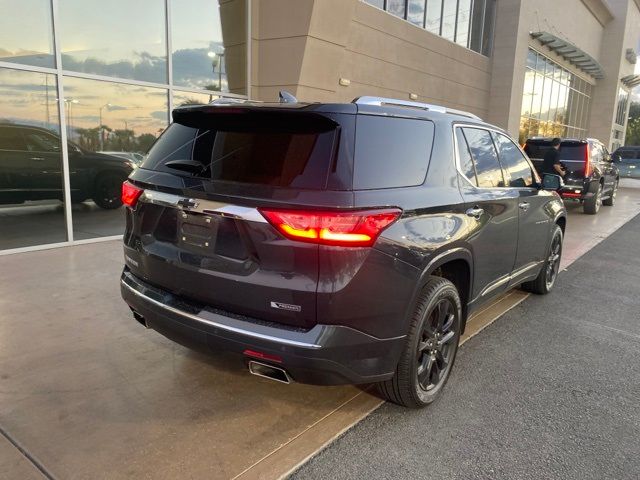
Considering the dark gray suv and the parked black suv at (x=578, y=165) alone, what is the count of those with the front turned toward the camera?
0

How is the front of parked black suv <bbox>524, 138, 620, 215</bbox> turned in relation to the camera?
facing away from the viewer and to the right of the viewer

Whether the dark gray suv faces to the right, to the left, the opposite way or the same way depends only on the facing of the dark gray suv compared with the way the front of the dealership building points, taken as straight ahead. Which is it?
to the left

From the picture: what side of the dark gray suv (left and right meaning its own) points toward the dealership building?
left

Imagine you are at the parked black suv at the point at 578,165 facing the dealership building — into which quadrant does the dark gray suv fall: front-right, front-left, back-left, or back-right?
front-left

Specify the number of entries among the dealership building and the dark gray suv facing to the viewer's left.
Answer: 0

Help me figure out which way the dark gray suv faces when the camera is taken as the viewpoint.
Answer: facing away from the viewer and to the right of the viewer

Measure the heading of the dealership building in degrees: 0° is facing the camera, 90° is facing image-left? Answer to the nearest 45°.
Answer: approximately 315°

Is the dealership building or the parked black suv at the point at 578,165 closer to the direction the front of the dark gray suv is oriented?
the parked black suv
